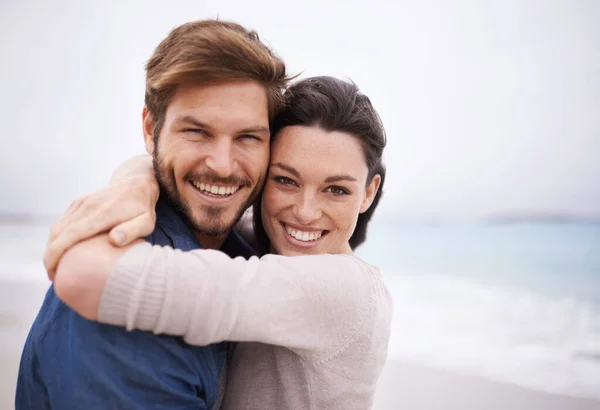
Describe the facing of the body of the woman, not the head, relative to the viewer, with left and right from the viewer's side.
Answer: facing the viewer and to the left of the viewer

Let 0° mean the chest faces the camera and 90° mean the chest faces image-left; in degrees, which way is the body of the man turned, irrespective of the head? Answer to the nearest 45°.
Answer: approximately 315°
